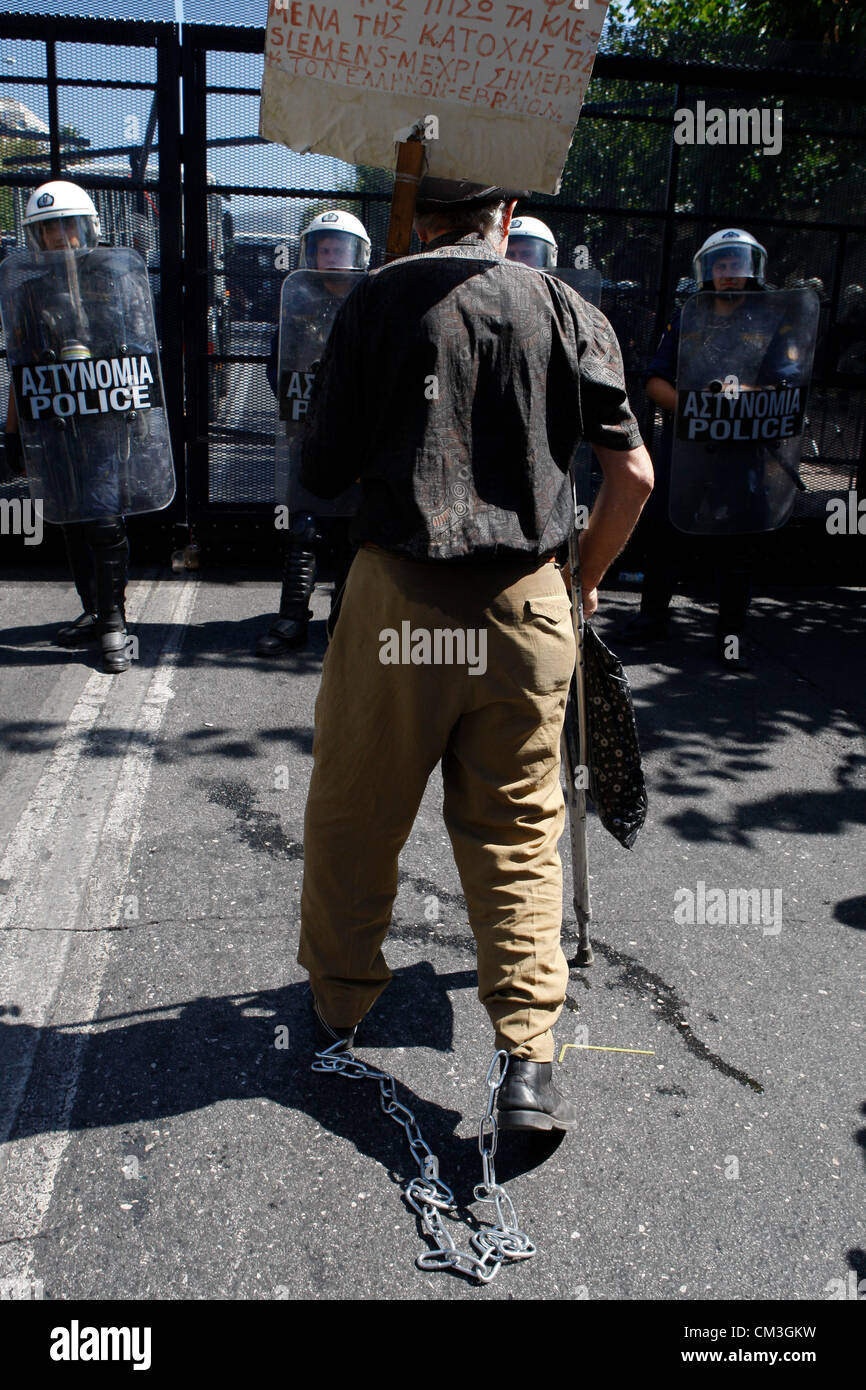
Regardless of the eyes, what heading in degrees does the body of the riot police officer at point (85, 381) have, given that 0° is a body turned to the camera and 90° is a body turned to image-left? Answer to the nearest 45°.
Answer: approximately 0°

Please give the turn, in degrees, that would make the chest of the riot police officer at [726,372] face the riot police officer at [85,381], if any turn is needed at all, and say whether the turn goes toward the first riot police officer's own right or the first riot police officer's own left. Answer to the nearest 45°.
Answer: approximately 45° to the first riot police officer's own right

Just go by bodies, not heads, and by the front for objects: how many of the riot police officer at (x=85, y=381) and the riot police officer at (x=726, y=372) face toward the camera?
2

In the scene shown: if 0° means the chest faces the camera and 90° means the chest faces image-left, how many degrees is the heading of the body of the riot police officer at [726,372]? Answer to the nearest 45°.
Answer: approximately 0°

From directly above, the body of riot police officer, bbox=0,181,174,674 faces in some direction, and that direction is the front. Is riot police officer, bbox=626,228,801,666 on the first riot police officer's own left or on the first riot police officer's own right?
on the first riot police officer's own left

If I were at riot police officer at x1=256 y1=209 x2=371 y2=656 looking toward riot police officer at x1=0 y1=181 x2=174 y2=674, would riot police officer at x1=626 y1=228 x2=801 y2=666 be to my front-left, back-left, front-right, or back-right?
back-left

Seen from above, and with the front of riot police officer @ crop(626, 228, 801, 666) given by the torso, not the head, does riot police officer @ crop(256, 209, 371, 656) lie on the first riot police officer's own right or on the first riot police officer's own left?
on the first riot police officer's own right

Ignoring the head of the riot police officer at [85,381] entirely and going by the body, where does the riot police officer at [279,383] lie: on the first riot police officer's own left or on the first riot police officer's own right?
on the first riot police officer's own left
